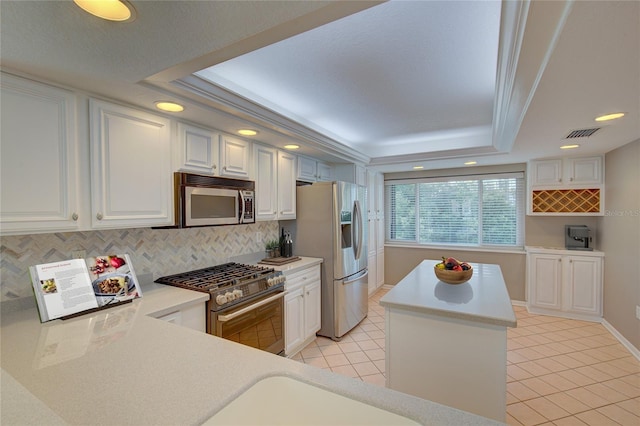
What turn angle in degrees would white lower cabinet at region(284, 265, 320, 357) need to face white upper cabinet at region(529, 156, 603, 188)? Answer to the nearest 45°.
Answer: approximately 45° to its left

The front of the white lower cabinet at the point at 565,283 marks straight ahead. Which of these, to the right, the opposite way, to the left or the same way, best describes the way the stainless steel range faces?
to the left

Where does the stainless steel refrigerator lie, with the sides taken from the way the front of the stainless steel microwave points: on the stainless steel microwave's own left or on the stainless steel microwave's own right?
on the stainless steel microwave's own left

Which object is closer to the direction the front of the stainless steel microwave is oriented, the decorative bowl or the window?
the decorative bowl

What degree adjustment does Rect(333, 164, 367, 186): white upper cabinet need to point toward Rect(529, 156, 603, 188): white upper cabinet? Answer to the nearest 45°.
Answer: approximately 45° to its left

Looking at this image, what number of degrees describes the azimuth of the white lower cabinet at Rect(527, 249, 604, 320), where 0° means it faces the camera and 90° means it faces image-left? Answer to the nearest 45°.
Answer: approximately 0°

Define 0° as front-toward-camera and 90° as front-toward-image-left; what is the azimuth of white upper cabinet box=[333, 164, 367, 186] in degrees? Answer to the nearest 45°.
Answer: approximately 315°

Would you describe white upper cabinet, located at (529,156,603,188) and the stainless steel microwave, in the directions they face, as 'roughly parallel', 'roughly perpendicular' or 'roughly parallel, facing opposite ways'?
roughly perpendicular

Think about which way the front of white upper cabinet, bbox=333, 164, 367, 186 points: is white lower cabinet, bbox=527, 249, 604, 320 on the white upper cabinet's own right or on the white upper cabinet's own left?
on the white upper cabinet's own left

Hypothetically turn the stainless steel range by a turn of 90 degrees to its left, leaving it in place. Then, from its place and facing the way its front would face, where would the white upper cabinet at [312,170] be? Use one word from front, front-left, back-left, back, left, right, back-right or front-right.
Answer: front

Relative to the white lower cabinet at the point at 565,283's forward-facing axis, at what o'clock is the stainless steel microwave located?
The stainless steel microwave is roughly at 1 o'clock from the white lower cabinet.

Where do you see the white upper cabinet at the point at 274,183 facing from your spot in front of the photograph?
facing the viewer and to the right of the viewer

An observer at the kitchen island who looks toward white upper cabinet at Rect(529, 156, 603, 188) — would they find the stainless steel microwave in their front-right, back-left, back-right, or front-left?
back-left

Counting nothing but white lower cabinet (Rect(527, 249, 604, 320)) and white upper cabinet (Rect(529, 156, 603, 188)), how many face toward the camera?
2

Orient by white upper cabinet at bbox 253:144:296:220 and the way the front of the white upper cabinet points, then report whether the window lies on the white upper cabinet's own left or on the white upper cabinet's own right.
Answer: on the white upper cabinet's own left
